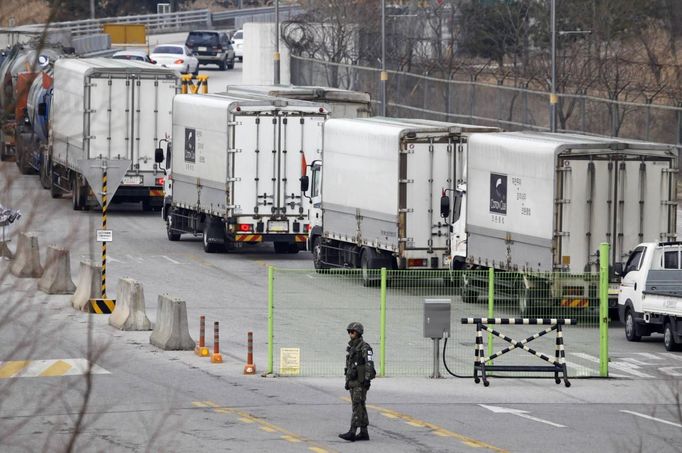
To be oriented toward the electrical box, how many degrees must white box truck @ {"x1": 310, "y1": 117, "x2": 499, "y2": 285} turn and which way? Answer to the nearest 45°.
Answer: approximately 135° to its left

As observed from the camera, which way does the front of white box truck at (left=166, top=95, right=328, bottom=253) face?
facing away from the viewer and to the left of the viewer

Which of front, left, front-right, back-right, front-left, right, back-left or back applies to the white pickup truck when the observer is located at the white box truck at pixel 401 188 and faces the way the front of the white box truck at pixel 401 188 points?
back

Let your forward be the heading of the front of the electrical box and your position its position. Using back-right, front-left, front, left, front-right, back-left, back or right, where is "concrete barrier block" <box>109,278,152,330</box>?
back-right
